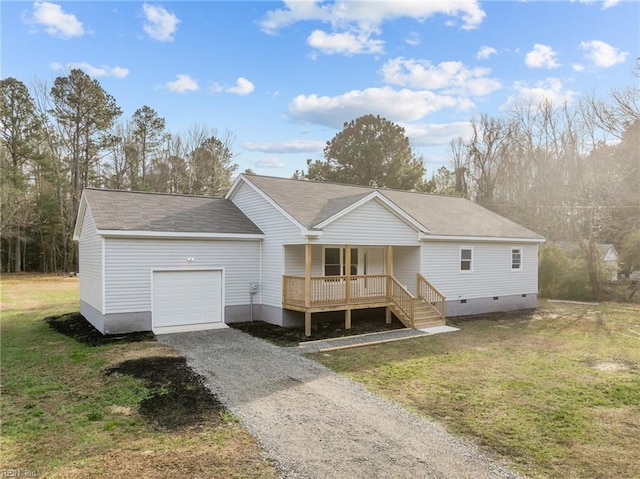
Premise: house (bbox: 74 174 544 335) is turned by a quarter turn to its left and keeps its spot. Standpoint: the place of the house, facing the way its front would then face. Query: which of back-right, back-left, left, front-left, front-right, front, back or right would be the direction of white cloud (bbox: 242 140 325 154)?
front-left

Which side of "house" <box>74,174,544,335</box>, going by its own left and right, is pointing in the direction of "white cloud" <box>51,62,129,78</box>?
back

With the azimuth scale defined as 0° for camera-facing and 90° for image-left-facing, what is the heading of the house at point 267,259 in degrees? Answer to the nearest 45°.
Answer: approximately 315°

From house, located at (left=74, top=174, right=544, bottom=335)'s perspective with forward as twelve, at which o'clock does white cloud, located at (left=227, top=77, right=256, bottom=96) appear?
The white cloud is roughly at 7 o'clock from the house.

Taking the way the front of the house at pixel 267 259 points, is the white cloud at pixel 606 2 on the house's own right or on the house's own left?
on the house's own left

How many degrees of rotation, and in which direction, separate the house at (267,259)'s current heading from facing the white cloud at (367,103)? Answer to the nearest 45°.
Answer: approximately 135° to its left
